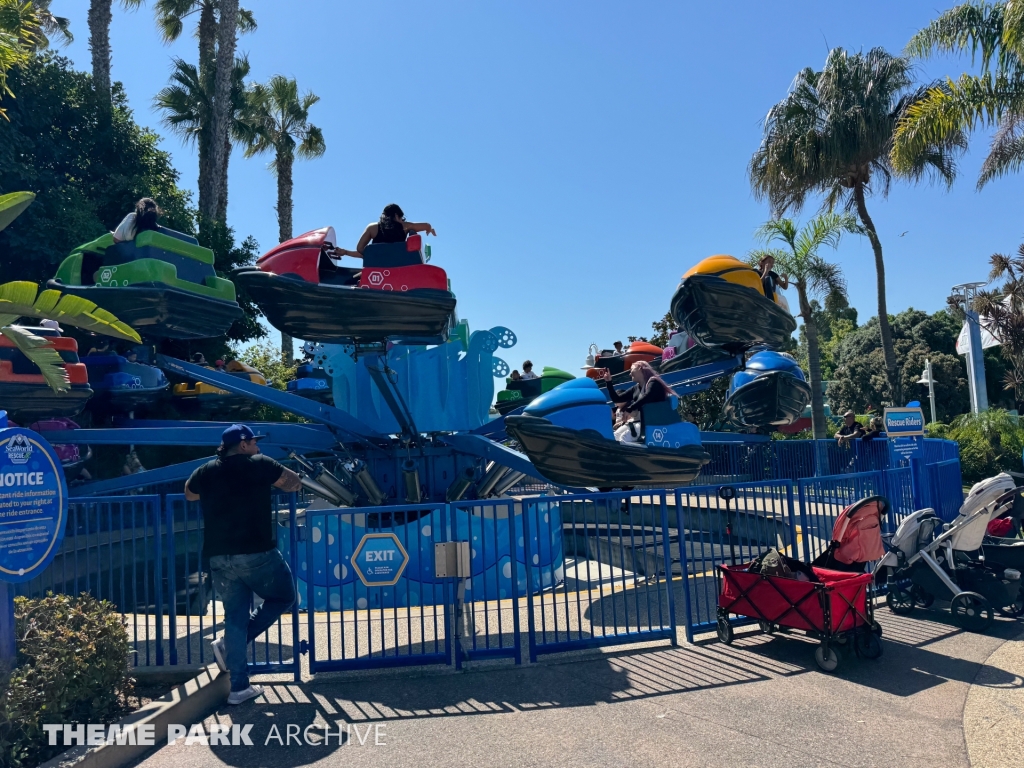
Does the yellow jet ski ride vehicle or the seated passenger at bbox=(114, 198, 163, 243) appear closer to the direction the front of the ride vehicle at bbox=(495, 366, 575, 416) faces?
the yellow jet ski ride vehicle

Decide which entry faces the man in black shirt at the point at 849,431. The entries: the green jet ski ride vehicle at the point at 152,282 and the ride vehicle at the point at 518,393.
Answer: the ride vehicle

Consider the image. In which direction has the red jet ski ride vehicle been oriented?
to the viewer's left

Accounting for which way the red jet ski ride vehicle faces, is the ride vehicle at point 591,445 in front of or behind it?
behind

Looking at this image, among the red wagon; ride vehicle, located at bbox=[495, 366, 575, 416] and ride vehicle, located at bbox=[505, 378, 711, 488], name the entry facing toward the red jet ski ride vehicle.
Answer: ride vehicle, located at bbox=[505, 378, 711, 488]

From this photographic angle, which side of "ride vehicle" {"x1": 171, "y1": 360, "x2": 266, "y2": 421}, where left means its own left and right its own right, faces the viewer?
right

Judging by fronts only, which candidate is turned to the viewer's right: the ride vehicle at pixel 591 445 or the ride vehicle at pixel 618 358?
the ride vehicle at pixel 618 358

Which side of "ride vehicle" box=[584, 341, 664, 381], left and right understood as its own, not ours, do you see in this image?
right

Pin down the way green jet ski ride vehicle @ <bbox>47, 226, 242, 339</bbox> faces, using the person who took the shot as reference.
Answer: facing away from the viewer and to the left of the viewer
